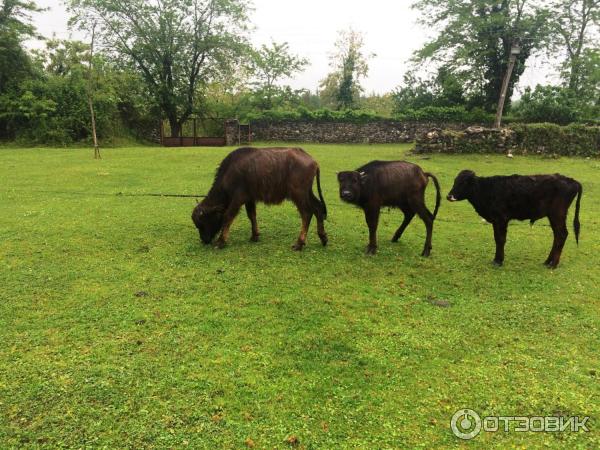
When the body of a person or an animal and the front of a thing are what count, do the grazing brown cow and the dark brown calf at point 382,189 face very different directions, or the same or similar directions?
same or similar directions

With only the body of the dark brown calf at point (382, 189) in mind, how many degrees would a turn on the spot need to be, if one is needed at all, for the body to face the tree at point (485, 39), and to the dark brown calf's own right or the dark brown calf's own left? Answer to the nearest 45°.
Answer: approximately 90° to the dark brown calf's own right

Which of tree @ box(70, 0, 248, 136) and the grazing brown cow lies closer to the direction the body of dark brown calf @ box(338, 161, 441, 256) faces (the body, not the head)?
the grazing brown cow

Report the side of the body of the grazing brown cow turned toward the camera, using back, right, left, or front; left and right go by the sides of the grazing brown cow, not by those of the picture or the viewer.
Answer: left

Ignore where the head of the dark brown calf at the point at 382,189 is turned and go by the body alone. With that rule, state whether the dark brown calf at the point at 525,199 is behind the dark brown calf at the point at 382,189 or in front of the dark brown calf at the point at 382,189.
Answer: behind

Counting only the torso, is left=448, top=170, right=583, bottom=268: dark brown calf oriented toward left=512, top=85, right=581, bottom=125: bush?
no

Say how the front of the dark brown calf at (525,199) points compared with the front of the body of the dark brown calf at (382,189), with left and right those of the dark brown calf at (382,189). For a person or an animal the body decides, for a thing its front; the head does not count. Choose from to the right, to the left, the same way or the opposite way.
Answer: the same way

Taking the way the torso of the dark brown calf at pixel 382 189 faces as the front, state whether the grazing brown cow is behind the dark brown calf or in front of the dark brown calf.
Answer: in front

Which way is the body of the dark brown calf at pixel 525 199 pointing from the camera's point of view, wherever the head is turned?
to the viewer's left

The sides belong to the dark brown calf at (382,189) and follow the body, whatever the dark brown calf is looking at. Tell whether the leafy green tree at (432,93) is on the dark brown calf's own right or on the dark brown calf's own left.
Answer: on the dark brown calf's own right

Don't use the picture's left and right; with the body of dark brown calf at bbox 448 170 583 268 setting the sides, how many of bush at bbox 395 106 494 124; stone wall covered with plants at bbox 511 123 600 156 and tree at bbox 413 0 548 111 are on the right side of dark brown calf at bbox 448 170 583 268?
3

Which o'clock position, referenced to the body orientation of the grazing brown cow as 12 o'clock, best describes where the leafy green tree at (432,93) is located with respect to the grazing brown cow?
The leafy green tree is roughly at 4 o'clock from the grazing brown cow.

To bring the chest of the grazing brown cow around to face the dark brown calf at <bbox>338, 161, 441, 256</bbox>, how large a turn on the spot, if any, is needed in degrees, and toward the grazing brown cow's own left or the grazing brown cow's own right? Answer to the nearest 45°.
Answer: approximately 180°

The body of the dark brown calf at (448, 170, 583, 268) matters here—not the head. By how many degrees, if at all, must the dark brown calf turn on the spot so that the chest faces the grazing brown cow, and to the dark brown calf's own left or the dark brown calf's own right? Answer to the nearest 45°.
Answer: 0° — it already faces it

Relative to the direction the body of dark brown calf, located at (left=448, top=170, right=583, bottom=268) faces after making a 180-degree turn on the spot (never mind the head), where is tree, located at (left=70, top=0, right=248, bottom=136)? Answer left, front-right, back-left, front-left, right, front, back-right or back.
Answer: back-left

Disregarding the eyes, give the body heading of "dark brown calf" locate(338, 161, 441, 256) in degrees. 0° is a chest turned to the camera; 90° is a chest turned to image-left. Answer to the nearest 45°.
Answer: approximately 90°

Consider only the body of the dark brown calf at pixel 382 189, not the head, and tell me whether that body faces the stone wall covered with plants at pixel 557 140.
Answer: no

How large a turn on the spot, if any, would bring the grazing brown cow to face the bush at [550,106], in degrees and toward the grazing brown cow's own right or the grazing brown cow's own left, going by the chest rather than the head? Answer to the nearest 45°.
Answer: approximately 135° to the grazing brown cow's own right
